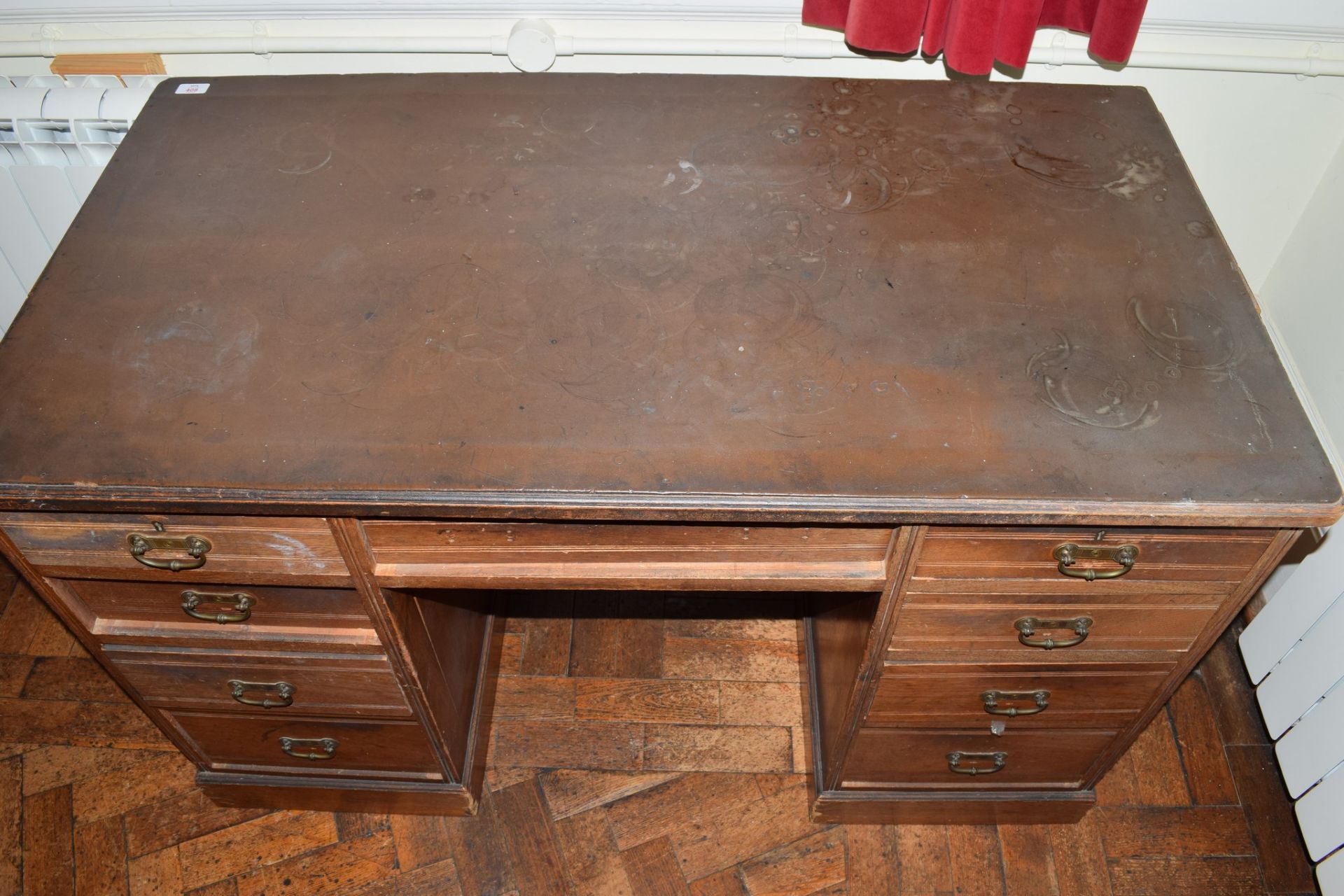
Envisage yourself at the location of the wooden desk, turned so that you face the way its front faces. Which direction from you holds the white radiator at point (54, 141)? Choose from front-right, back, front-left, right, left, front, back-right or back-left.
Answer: back-right

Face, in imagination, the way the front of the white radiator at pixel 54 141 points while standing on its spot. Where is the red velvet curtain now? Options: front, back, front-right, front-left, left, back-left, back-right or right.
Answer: front-left

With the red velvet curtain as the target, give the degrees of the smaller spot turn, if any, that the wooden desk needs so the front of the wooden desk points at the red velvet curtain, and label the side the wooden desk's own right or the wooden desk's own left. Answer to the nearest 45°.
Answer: approximately 135° to the wooden desk's own left

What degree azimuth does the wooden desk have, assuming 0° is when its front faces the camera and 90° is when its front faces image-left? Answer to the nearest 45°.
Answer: approximately 0°

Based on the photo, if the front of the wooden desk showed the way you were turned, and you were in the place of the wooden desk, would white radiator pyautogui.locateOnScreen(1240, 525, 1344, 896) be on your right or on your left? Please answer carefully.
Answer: on your left

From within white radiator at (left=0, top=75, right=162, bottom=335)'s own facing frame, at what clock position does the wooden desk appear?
The wooden desk is roughly at 11 o'clock from the white radiator.

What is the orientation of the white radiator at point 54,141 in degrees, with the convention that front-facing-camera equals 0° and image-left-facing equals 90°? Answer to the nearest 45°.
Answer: approximately 0°

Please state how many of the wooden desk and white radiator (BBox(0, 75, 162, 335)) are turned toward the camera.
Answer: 2
